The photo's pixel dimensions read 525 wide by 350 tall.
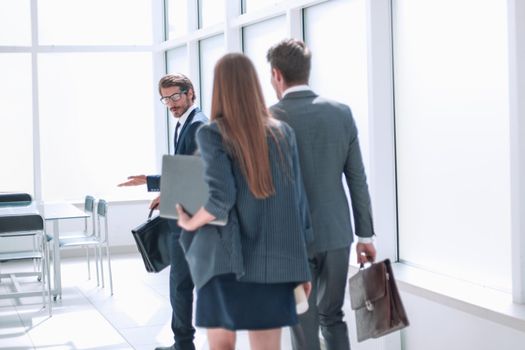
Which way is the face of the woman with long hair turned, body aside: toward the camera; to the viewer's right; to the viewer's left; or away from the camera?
away from the camera

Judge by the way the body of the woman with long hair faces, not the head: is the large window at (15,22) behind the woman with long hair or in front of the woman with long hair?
in front

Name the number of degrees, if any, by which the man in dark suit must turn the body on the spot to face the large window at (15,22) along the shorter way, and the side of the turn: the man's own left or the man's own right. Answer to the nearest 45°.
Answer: approximately 135° to the man's own right

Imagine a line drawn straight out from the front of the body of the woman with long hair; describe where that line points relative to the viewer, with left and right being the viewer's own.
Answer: facing away from the viewer and to the left of the viewer

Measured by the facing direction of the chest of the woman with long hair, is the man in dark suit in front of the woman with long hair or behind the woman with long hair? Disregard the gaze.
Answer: in front

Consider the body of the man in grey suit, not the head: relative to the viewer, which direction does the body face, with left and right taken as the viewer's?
facing away from the viewer and to the left of the viewer

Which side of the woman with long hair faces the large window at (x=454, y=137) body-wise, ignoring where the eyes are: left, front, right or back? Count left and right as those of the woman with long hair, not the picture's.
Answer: right
